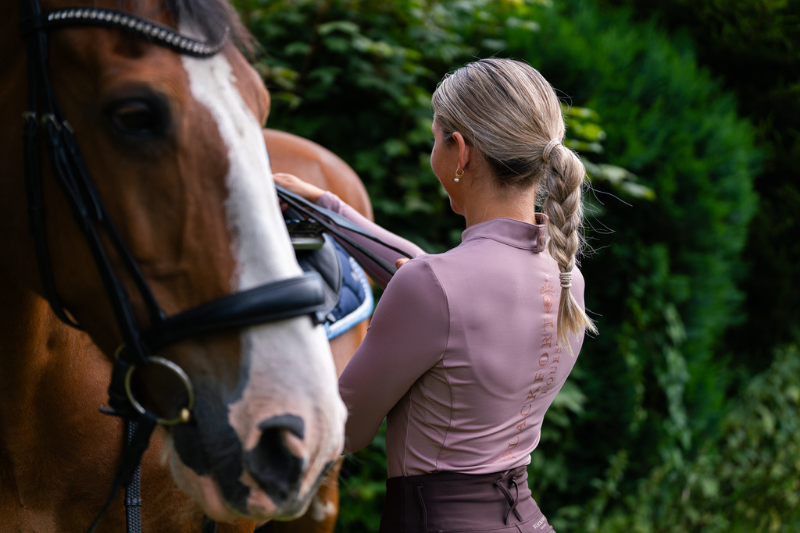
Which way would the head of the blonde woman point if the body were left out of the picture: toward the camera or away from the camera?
away from the camera

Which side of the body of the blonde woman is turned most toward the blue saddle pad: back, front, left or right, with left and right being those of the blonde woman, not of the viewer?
front

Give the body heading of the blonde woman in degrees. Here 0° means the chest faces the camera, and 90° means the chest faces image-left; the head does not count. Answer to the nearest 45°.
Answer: approximately 135°

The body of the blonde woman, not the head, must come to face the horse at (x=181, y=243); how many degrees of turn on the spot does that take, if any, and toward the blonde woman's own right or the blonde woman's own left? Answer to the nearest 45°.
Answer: approximately 90° to the blonde woman's own left
